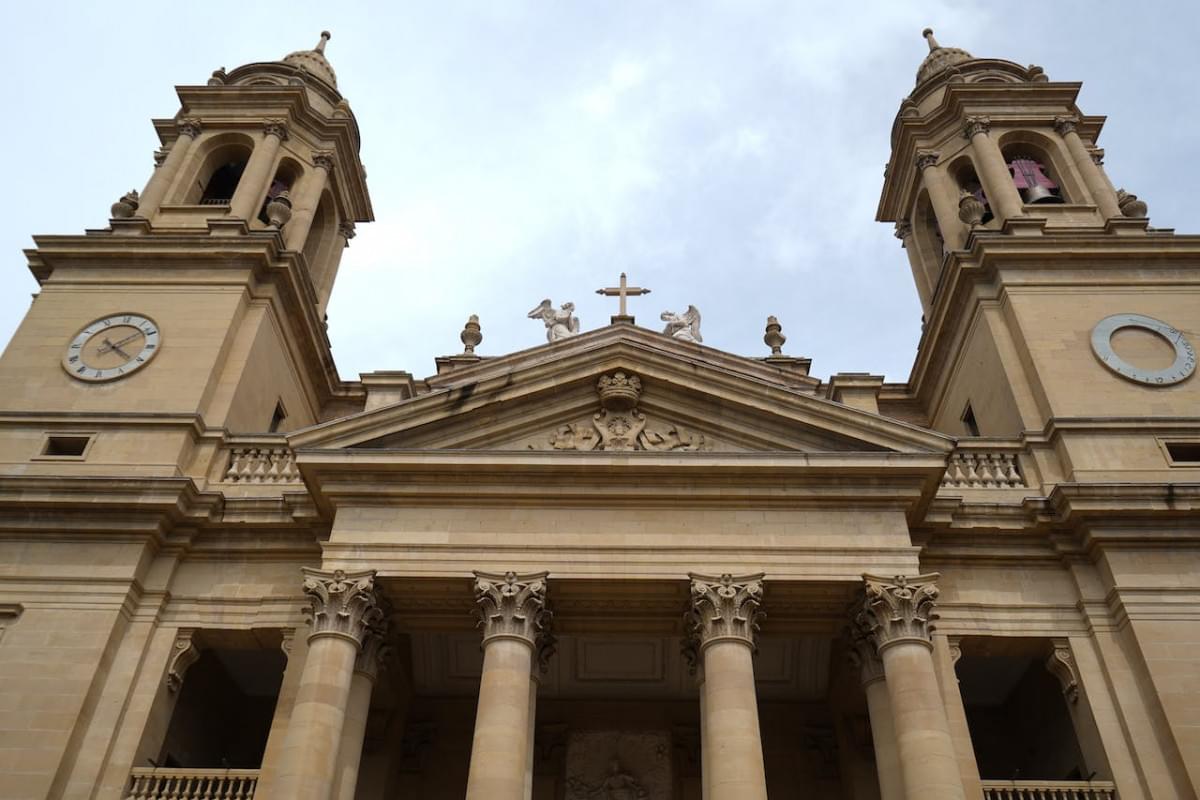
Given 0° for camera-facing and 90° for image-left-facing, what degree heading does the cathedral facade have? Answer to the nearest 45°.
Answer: approximately 0°
